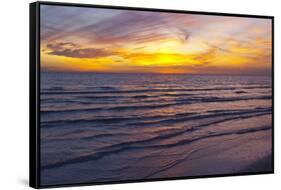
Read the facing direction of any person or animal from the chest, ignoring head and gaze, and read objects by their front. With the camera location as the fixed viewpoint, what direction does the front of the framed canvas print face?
facing the viewer and to the right of the viewer
